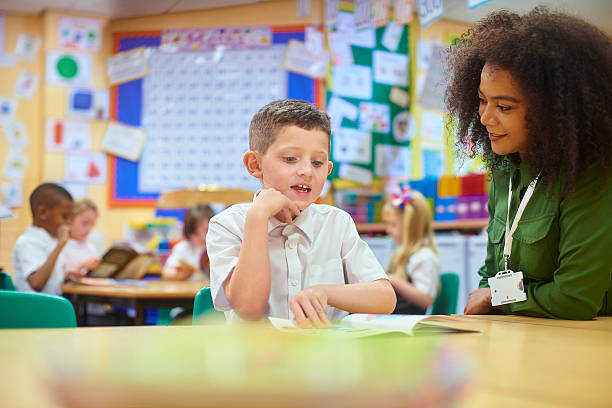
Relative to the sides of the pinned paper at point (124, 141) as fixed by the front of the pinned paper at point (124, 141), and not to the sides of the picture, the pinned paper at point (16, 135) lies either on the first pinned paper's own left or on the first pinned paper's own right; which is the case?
on the first pinned paper's own right

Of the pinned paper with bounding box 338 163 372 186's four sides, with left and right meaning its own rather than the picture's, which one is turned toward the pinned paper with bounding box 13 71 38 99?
right

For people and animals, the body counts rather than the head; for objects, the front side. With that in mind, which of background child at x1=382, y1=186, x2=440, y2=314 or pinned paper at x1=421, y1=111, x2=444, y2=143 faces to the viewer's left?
the background child

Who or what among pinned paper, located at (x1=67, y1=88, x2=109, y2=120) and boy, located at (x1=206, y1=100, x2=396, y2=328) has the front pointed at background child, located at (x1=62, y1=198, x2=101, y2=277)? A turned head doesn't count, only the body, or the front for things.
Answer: the pinned paper

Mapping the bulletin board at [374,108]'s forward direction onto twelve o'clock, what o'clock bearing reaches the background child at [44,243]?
The background child is roughly at 1 o'clock from the bulletin board.

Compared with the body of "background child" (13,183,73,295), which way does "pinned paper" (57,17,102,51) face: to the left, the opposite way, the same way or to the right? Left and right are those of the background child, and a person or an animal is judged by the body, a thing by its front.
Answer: to the right

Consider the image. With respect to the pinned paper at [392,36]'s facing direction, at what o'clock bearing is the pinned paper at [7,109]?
the pinned paper at [7,109] is roughly at 3 o'clock from the pinned paper at [392,36].

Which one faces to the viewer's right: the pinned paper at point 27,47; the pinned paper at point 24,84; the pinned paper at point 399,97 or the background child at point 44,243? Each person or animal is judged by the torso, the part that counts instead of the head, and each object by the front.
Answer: the background child

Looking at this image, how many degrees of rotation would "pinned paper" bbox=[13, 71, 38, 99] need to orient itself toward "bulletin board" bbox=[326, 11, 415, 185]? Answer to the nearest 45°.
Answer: approximately 45° to its left
